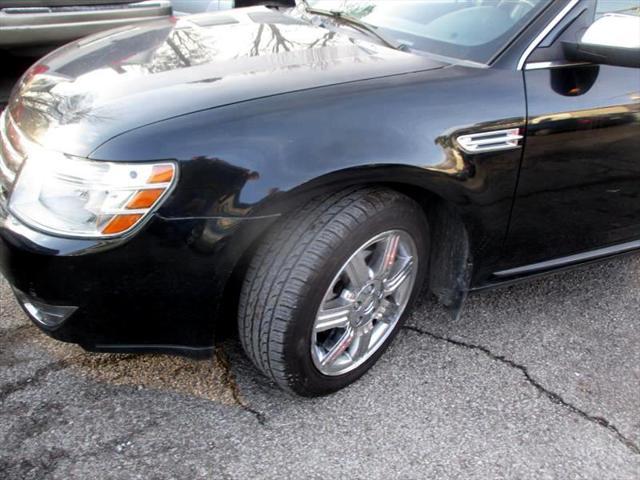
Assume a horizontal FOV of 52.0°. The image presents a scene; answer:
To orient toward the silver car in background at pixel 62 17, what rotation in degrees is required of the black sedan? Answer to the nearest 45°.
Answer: approximately 90° to its right

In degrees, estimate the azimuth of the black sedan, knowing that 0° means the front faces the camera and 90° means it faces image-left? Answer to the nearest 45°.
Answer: approximately 45°

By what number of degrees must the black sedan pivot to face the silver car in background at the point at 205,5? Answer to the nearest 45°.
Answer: approximately 135° to its right
